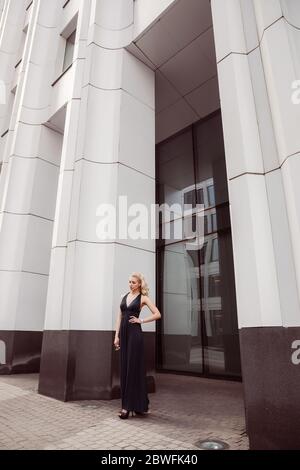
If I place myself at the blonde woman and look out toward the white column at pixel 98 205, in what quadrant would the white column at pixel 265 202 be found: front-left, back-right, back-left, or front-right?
back-right

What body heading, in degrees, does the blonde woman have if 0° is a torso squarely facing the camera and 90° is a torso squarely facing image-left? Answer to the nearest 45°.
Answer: approximately 45°

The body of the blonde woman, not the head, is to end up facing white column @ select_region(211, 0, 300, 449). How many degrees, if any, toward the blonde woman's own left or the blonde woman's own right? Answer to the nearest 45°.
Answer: approximately 90° to the blonde woman's own left

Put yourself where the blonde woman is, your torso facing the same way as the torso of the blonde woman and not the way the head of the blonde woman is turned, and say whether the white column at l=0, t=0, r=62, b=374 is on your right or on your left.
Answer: on your right

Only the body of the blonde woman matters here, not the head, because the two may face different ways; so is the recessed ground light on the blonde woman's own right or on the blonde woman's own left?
on the blonde woman's own left
